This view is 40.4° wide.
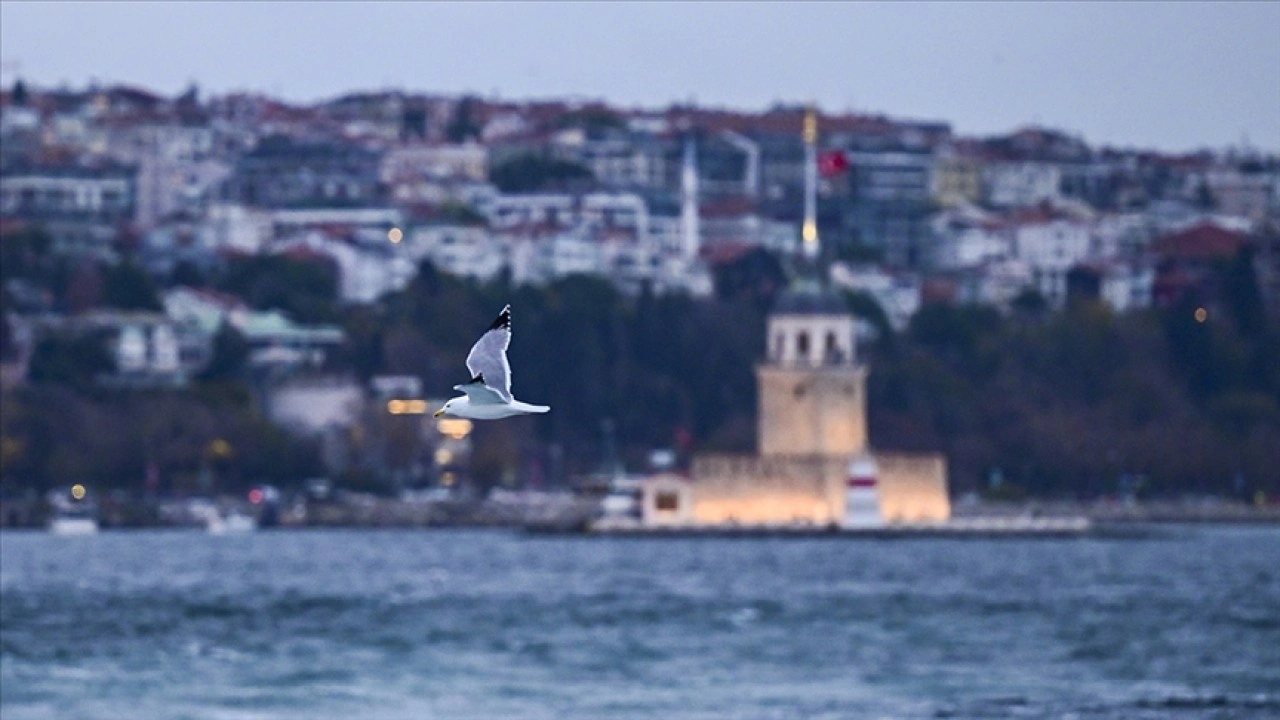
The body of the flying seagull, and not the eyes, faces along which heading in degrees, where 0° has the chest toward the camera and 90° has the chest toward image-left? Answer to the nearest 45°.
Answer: approximately 90°
